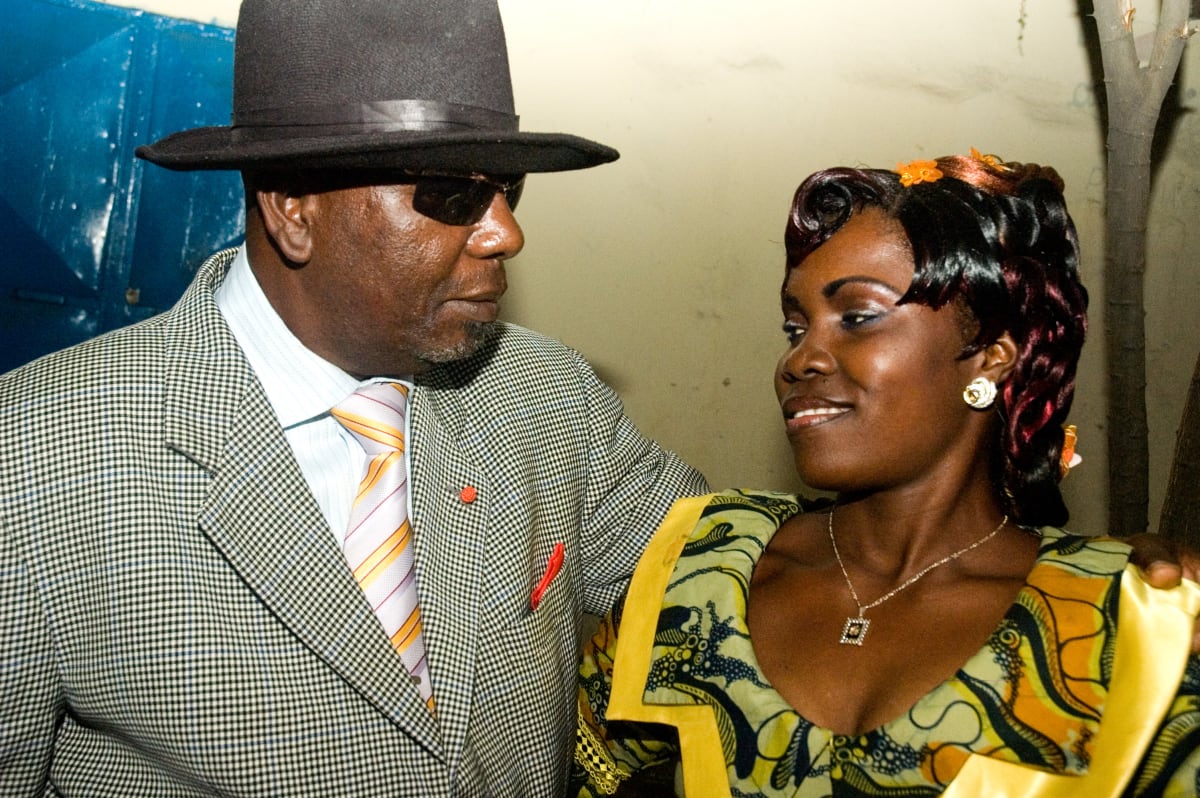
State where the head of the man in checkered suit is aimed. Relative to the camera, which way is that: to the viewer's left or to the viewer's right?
to the viewer's right

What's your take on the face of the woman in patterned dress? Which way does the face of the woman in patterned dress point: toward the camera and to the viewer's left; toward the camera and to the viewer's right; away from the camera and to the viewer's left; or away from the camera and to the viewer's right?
toward the camera and to the viewer's left

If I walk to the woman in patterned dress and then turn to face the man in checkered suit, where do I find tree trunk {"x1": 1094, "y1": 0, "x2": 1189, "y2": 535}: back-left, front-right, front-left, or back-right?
back-right

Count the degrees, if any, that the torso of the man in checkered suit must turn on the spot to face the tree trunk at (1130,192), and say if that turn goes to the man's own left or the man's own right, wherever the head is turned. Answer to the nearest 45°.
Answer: approximately 90° to the man's own left

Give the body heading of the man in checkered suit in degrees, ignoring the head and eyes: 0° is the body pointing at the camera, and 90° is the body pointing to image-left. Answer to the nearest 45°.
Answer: approximately 315°

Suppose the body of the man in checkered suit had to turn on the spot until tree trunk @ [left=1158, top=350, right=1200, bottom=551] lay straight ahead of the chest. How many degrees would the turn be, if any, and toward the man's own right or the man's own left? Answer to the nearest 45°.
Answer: approximately 45° to the man's own left
